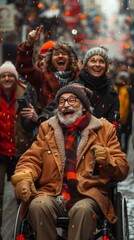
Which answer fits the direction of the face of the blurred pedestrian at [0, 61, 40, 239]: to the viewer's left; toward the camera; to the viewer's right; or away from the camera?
toward the camera

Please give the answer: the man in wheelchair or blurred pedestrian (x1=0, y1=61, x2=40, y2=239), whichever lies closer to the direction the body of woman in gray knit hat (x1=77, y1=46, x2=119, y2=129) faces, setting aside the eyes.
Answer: the man in wheelchair

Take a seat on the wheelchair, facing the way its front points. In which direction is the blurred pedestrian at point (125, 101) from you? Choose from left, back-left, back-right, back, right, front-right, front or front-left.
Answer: back

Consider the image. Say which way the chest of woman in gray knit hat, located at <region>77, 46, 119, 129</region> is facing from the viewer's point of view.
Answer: toward the camera

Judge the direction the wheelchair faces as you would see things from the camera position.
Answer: facing the viewer

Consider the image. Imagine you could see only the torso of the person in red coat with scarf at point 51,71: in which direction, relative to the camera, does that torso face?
toward the camera

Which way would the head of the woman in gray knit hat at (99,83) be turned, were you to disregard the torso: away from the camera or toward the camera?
toward the camera

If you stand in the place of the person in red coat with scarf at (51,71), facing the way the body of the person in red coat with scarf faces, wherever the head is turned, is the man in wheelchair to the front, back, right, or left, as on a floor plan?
front

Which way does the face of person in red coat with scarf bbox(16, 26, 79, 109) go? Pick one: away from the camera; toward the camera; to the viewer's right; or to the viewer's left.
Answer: toward the camera

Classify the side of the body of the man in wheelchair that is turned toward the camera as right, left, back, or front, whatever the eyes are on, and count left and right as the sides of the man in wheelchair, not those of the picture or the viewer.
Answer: front
